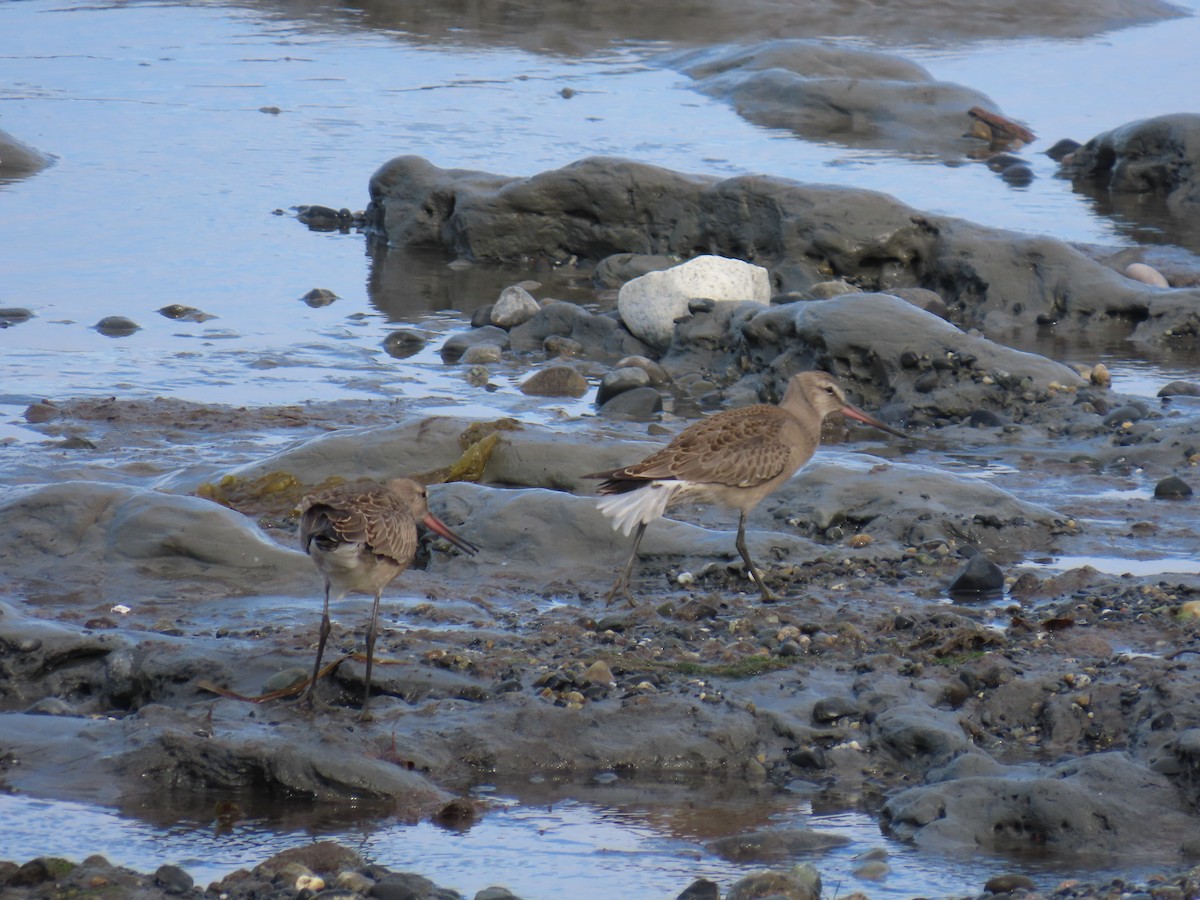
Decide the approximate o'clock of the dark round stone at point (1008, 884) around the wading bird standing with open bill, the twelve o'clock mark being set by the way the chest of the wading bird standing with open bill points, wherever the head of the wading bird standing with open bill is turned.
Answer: The dark round stone is roughly at 3 o'clock from the wading bird standing with open bill.

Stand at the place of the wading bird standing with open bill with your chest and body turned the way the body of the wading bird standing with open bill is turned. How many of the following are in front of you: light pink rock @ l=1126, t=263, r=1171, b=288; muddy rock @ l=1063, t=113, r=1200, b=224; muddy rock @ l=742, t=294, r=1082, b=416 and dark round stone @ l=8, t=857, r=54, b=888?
3

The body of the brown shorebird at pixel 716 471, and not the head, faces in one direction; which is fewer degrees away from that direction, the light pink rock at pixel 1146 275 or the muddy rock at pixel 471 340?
the light pink rock

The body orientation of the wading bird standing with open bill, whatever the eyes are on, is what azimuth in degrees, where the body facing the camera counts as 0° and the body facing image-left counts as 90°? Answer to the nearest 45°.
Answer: approximately 225°

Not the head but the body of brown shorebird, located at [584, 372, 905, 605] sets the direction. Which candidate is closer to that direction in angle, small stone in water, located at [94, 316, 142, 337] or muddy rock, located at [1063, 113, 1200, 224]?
the muddy rock

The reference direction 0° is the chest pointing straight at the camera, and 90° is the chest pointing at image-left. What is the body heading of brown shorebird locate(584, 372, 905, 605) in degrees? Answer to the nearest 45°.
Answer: approximately 270°

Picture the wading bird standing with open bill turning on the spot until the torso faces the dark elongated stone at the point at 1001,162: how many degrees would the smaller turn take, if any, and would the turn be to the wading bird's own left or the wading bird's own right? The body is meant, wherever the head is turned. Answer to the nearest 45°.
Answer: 0° — it already faces it

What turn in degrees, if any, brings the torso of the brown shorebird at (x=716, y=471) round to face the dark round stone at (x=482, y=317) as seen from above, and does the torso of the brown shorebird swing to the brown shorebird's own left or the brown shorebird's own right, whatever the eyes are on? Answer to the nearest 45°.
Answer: approximately 90° to the brown shorebird's own left

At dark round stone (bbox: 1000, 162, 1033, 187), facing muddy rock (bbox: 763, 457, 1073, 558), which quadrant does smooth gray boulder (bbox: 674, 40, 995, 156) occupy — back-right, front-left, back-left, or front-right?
back-right

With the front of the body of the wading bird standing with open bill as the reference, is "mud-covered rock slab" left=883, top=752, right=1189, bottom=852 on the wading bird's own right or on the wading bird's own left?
on the wading bird's own right
